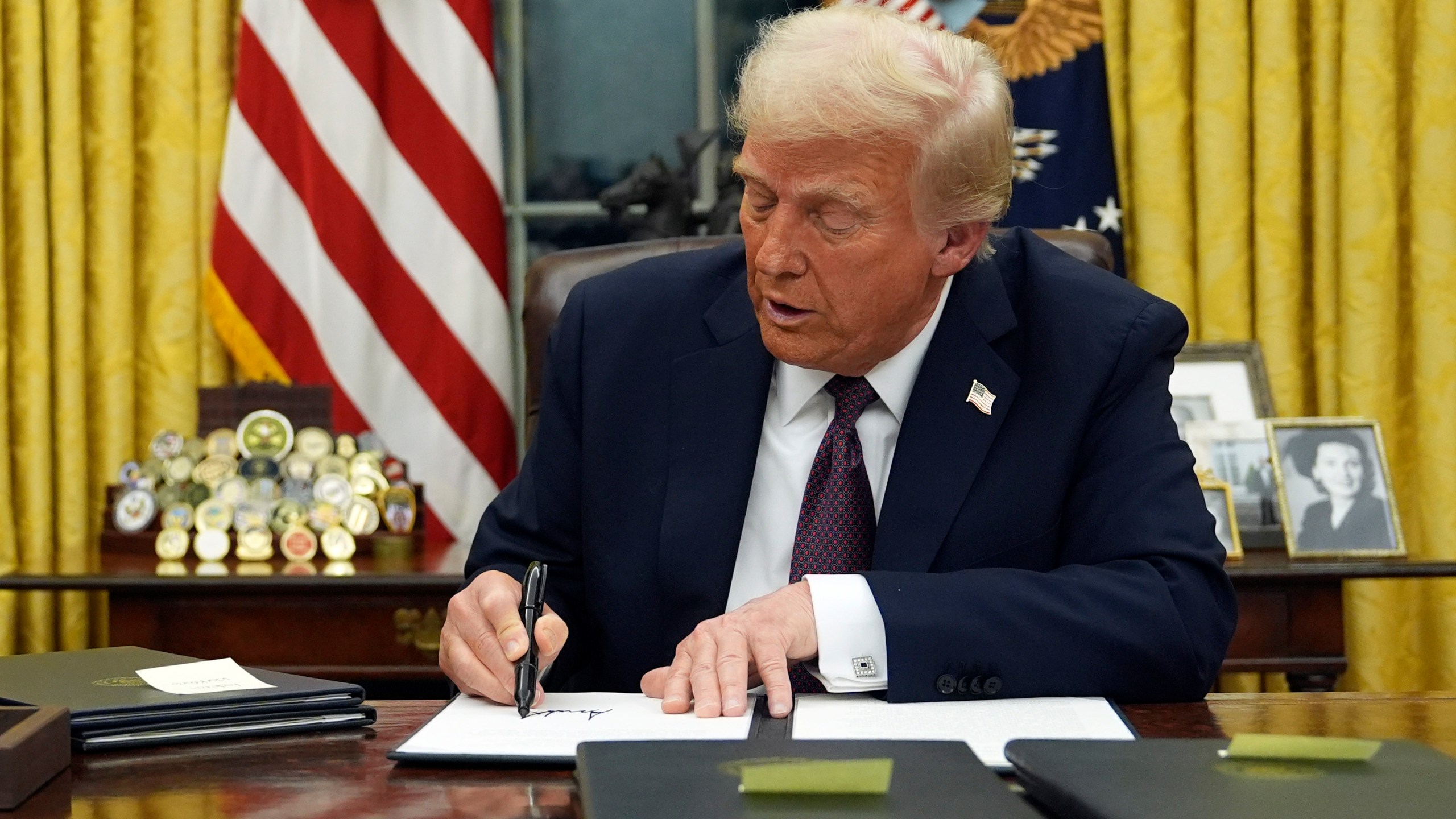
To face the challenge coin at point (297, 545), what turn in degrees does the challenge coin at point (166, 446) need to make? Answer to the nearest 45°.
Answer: approximately 45° to its left

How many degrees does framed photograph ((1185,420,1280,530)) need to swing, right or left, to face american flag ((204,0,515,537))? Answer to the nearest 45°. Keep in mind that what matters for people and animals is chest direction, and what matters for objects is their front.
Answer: approximately 90° to its right

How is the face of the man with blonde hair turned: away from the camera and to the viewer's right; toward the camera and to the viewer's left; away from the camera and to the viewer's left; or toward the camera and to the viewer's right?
toward the camera and to the viewer's left
